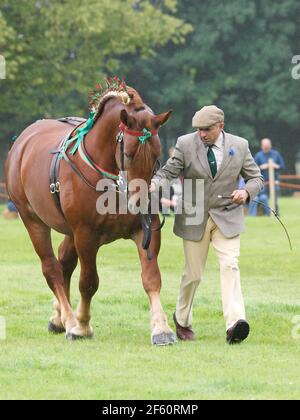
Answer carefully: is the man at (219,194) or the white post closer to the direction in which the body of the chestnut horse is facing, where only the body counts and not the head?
the man

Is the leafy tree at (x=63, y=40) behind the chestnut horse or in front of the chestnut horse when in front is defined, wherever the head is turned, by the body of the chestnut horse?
behind

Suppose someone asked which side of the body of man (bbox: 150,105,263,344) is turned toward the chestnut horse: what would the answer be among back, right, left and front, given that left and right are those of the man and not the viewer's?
right

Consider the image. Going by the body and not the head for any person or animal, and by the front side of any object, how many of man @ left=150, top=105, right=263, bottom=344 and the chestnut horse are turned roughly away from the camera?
0

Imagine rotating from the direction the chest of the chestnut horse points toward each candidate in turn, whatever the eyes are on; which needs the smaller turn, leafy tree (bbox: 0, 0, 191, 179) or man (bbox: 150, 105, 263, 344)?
the man

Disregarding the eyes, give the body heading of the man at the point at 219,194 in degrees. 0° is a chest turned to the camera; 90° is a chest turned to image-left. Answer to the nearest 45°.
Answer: approximately 0°

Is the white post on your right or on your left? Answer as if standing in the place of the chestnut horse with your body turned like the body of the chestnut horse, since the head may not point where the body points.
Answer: on your left

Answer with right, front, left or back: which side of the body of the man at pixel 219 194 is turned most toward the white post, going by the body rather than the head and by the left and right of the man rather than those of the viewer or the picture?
back

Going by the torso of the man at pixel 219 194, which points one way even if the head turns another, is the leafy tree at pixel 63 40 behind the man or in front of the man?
behind

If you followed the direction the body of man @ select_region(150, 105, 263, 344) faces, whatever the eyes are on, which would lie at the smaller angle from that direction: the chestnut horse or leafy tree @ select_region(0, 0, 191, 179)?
the chestnut horse
